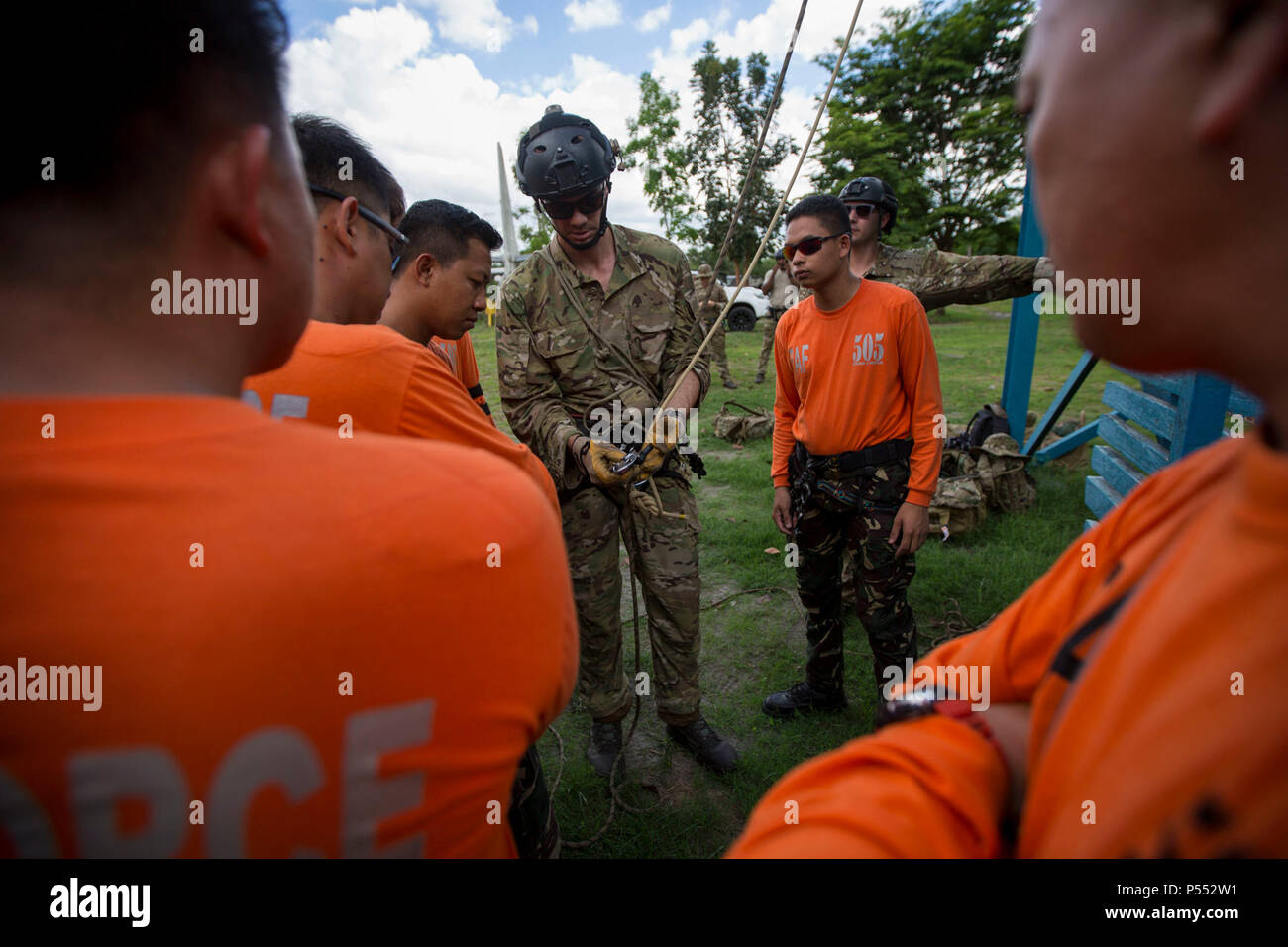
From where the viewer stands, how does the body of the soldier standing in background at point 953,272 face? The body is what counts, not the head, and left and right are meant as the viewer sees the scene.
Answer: facing the viewer and to the left of the viewer

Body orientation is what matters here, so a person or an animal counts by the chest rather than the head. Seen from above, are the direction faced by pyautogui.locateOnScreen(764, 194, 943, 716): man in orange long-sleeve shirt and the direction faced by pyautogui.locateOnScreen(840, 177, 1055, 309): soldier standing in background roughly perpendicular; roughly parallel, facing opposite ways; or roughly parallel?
roughly parallel

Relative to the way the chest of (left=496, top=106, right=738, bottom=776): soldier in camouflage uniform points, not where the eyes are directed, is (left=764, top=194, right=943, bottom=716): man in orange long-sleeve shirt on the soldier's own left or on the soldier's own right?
on the soldier's own left

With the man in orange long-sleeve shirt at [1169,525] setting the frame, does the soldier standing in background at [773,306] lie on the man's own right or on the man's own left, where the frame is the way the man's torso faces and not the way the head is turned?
on the man's own right

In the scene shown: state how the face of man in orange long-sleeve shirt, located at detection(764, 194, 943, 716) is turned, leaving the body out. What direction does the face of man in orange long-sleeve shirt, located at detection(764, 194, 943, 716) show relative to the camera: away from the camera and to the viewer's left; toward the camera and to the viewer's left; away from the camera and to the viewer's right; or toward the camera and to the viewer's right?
toward the camera and to the viewer's left

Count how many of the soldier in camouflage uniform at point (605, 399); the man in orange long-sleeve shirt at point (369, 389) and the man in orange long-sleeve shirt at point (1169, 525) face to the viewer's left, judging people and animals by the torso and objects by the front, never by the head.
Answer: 1

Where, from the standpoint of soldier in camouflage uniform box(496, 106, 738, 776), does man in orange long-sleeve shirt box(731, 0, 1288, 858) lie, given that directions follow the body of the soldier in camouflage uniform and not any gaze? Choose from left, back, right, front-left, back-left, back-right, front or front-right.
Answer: front

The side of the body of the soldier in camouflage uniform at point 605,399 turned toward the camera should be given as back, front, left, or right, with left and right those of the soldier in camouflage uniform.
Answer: front

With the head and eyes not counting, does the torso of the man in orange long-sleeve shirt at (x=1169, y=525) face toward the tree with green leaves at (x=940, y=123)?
no

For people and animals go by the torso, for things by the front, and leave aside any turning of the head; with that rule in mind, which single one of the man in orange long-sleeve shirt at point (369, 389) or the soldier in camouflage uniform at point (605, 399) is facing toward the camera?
the soldier in camouflage uniform

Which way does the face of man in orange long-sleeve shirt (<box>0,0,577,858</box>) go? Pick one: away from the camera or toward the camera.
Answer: away from the camera

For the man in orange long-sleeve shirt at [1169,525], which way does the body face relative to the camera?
to the viewer's left

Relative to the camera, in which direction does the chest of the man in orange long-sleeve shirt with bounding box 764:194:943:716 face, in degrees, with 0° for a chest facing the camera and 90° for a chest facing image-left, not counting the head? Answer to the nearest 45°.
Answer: approximately 45°

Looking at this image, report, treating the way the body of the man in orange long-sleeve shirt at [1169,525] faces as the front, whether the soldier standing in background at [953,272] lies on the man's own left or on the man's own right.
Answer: on the man's own right
